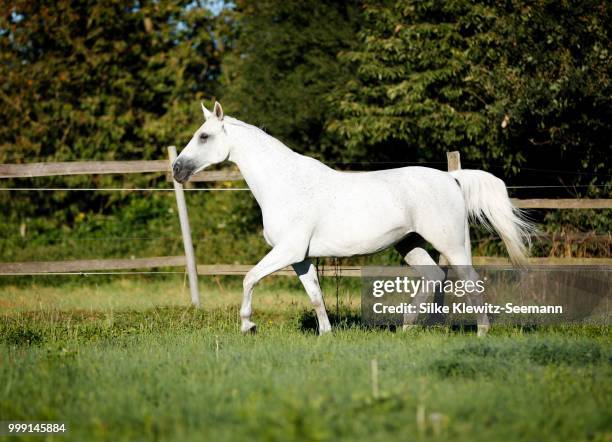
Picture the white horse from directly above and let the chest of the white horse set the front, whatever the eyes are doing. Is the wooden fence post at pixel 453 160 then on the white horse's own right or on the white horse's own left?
on the white horse's own right

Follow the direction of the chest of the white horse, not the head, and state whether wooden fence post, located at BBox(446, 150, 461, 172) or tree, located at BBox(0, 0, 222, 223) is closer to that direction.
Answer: the tree

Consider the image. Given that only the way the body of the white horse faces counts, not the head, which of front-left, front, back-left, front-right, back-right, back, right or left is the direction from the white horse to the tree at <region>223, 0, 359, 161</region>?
right

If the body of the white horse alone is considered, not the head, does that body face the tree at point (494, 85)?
no

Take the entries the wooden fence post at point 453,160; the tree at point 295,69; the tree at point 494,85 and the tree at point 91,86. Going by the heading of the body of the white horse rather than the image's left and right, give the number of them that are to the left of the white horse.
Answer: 0

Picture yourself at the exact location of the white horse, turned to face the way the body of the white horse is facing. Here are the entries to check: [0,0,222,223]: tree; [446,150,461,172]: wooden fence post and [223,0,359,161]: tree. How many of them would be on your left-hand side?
0

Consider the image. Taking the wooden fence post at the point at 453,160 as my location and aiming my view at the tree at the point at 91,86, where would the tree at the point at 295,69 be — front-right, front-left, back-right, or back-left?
front-right

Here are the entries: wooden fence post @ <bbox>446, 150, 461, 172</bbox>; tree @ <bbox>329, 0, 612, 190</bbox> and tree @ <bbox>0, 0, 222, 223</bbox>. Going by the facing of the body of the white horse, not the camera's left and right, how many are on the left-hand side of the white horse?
0

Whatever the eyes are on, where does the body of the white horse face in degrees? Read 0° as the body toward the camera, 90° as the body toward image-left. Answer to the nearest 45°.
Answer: approximately 90°

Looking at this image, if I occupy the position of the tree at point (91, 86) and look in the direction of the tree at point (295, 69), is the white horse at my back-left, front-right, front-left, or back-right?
front-right

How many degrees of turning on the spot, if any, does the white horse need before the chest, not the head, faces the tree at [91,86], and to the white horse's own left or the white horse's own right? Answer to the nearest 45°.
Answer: approximately 45° to the white horse's own right

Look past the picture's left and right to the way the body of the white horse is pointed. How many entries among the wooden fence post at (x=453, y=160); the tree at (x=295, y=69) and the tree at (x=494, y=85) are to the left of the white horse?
0
